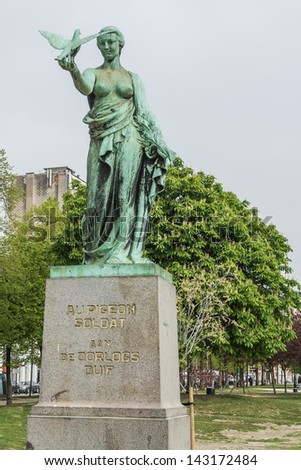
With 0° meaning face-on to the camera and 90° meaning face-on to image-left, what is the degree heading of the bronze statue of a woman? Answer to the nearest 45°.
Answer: approximately 0°

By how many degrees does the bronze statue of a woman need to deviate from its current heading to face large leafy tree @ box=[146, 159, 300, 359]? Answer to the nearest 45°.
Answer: approximately 180°

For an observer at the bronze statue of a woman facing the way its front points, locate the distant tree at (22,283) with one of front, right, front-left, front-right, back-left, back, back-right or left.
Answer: back
